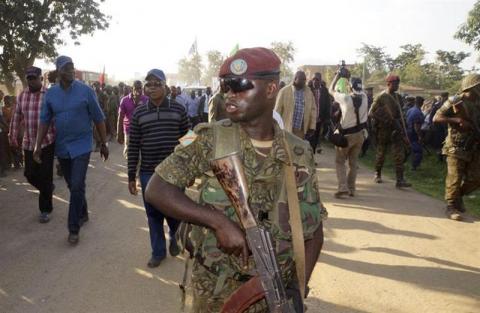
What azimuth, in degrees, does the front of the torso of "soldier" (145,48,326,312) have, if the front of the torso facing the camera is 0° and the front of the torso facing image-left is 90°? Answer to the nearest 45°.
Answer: approximately 0°

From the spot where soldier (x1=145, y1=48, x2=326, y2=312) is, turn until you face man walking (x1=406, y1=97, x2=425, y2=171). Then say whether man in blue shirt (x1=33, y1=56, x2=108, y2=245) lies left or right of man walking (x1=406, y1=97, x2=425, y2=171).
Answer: left

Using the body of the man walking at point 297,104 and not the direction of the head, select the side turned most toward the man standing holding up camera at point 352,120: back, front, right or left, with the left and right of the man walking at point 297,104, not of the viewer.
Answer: left

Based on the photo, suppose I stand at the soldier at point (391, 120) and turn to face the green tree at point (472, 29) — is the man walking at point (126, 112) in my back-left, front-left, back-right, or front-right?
back-left

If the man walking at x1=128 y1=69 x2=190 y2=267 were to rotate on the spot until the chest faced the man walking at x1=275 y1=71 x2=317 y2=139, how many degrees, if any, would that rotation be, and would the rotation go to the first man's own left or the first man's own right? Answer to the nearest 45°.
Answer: approximately 135° to the first man's own left

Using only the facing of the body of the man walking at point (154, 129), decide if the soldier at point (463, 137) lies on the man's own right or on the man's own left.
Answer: on the man's own left
